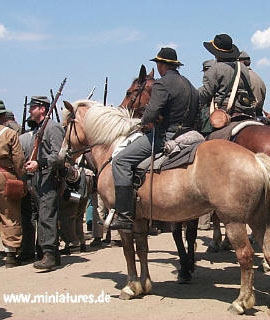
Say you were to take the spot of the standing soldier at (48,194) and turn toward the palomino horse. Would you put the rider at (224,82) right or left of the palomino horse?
left

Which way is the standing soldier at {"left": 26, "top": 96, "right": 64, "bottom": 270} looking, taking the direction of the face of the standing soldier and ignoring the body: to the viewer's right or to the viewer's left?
to the viewer's left

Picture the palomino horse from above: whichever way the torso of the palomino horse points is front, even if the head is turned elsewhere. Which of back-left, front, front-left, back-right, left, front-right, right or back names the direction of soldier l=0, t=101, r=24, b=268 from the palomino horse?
front-right

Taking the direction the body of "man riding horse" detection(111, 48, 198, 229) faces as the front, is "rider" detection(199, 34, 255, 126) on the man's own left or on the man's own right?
on the man's own right

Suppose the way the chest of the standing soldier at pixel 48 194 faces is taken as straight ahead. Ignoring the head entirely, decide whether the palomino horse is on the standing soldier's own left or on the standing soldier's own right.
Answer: on the standing soldier's own left

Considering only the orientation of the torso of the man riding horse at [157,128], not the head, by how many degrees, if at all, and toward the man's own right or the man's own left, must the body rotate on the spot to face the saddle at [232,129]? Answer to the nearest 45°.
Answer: approximately 90° to the man's own right

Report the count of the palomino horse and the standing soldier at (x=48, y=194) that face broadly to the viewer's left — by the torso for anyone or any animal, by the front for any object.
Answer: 2

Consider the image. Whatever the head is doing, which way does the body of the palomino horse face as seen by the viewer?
to the viewer's left

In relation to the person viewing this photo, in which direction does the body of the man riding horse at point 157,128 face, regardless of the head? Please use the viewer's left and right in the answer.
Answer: facing away from the viewer and to the left of the viewer

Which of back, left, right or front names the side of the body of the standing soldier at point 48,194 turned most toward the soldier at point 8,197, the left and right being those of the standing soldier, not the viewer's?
front

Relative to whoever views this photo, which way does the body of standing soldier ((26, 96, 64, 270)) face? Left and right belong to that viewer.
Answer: facing to the left of the viewer

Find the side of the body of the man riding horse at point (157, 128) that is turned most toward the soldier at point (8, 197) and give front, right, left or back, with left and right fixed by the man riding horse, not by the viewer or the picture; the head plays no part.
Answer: front

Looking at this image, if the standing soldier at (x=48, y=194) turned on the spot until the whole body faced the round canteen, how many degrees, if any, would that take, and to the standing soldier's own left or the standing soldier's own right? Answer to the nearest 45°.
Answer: approximately 135° to the standing soldier's own left
